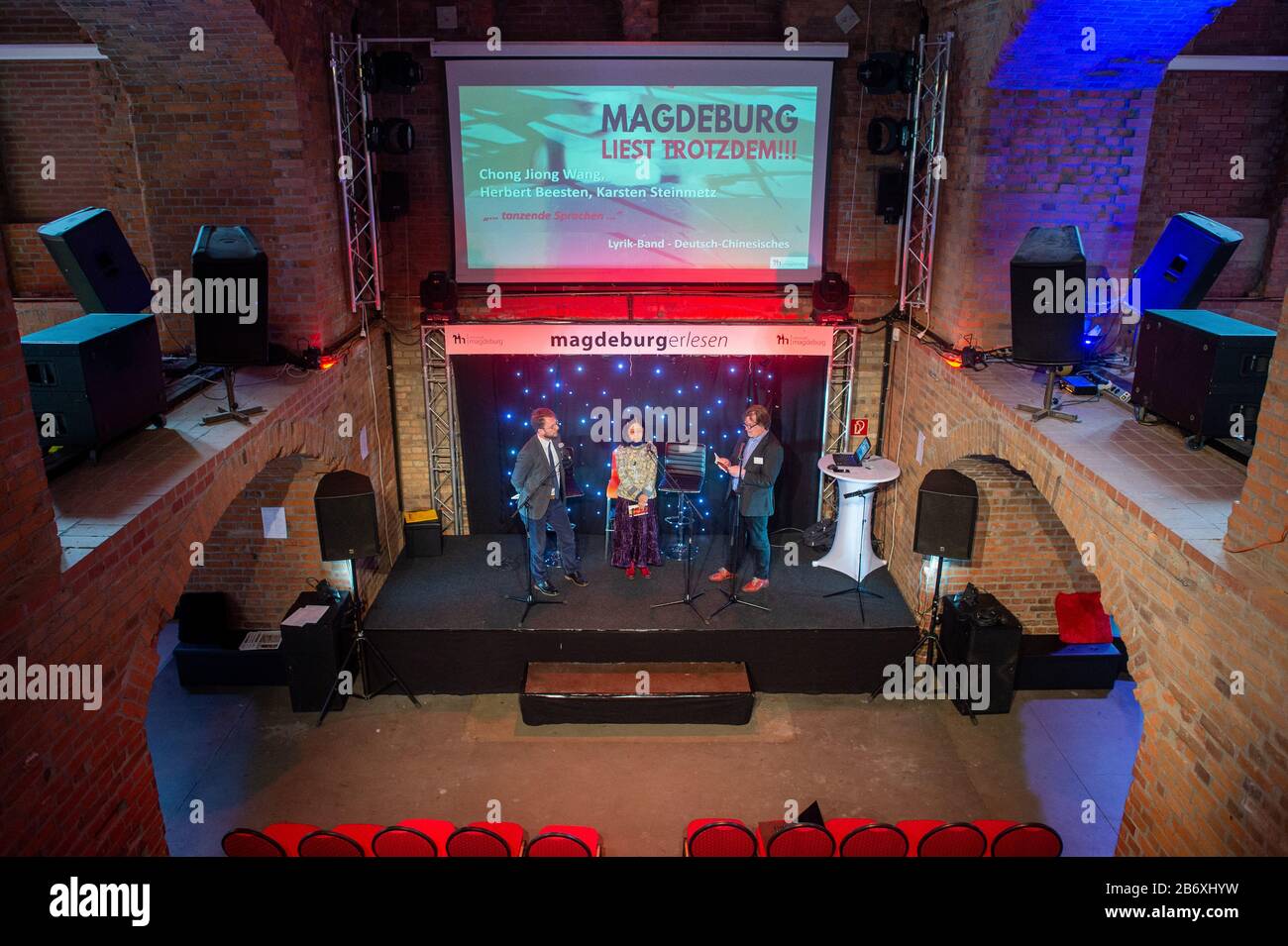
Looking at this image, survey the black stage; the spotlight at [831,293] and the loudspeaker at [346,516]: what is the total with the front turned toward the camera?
3

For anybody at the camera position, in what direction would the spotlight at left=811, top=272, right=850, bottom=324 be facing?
facing the viewer

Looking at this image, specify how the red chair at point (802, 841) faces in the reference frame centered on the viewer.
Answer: facing away from the viewer

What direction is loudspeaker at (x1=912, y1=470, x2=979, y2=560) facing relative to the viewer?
toward the camera

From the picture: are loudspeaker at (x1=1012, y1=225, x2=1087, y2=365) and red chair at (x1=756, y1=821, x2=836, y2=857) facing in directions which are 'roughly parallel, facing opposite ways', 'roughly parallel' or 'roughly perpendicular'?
roughly parallel, facing opposite ways

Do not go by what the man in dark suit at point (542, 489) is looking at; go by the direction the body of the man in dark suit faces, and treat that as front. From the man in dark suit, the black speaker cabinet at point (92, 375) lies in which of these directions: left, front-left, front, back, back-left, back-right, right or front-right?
right

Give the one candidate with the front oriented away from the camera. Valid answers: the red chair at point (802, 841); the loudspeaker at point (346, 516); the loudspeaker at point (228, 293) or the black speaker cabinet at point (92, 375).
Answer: the red chair

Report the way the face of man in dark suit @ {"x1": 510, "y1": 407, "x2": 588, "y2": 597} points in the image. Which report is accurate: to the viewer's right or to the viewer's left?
to the viewer's right

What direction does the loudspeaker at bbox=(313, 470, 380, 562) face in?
toward the camera

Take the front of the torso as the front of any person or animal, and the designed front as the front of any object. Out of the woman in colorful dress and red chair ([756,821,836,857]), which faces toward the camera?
the woman in colorful dress

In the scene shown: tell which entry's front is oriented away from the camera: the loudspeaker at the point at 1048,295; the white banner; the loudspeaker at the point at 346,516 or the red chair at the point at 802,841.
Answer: the red chair

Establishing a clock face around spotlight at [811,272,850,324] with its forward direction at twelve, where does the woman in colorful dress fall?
The woman in colorful dress is roughly at 2 o'clock from the spotlight.

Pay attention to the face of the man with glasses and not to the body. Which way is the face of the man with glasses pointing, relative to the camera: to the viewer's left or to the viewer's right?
to the viewer's left

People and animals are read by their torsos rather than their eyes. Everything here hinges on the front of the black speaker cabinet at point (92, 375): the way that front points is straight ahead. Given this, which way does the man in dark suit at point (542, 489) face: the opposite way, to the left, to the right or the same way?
the same way

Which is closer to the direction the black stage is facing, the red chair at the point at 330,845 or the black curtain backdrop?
the red chair

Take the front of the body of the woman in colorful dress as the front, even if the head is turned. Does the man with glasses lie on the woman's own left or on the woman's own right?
on the woman's own left

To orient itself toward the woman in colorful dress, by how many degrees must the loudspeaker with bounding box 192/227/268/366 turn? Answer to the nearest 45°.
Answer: approximately 90° to its left
